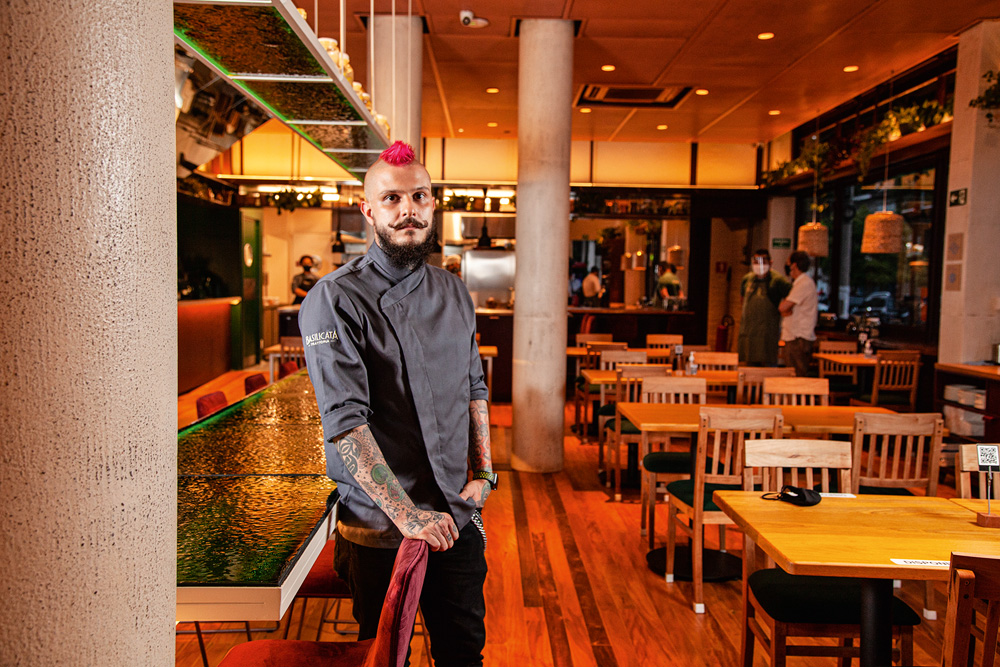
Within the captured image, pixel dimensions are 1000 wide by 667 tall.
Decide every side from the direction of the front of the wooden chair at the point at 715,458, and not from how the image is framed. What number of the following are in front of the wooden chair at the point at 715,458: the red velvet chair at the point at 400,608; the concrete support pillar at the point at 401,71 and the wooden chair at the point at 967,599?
1

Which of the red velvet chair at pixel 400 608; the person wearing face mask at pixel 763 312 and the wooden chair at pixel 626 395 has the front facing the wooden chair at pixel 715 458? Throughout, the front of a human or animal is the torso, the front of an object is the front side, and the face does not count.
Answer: the person wearing face mask

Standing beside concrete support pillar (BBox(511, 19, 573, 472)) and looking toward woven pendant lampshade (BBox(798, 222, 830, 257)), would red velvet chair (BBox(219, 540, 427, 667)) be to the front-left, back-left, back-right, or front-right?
back-right

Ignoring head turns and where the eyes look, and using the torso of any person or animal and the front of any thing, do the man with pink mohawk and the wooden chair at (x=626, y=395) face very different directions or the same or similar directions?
very different directions

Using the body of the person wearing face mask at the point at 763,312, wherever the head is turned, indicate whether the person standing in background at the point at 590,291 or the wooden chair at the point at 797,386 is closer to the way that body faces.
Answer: the wooden chair

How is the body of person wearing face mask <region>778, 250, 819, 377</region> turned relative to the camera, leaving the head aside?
to the viewer's left

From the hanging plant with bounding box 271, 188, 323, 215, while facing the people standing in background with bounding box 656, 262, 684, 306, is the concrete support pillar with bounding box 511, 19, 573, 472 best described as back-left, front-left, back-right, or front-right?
front-right

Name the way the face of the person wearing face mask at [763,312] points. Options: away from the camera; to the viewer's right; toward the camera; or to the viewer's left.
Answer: toward the camera

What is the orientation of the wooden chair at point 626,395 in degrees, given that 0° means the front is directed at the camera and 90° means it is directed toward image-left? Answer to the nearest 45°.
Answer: approximately 135°

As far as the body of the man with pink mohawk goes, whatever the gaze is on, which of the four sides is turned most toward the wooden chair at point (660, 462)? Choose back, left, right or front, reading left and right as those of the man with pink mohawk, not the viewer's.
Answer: left

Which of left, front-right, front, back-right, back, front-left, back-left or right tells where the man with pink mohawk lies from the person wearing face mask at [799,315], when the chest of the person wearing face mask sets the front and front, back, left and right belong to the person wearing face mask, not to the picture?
left

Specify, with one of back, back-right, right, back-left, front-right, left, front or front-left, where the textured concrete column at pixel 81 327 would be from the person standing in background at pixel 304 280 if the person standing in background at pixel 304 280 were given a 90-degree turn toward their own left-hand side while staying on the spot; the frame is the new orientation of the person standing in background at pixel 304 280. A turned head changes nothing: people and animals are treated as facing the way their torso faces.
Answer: right

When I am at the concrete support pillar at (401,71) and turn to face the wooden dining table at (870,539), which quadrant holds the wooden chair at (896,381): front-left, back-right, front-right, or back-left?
front-left

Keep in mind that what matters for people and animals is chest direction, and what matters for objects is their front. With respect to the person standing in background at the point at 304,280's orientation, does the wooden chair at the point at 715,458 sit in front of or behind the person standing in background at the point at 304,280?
in front

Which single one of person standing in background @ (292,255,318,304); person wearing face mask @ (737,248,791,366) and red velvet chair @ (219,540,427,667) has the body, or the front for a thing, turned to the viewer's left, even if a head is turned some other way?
the red velvet chair

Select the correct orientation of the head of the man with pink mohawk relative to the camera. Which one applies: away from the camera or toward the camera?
toward the camera

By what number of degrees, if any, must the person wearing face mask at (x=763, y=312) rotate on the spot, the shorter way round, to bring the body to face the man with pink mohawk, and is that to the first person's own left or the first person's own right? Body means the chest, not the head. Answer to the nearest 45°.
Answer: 0° — they already face them
